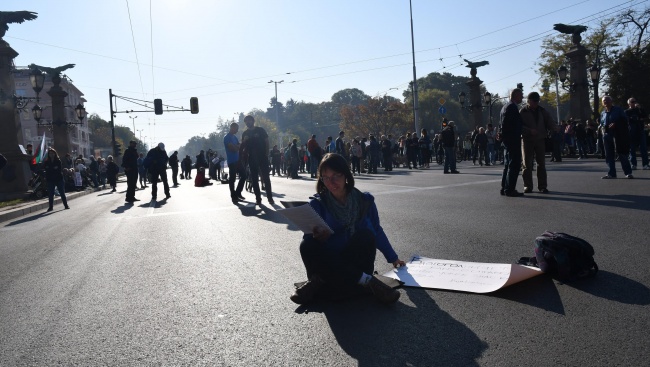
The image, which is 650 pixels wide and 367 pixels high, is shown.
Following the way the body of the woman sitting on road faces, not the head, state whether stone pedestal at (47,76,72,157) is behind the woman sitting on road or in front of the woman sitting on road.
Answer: behind

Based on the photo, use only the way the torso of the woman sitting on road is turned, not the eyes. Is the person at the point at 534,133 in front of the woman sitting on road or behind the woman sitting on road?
behind

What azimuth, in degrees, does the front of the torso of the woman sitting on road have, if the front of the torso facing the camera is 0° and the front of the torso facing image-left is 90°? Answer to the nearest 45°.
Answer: approximately 0°

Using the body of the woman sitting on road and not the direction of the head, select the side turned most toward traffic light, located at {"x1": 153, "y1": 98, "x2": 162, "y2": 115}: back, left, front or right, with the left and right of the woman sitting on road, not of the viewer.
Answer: back

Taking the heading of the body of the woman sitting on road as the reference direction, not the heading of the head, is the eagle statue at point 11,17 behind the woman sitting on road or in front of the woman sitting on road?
behind
